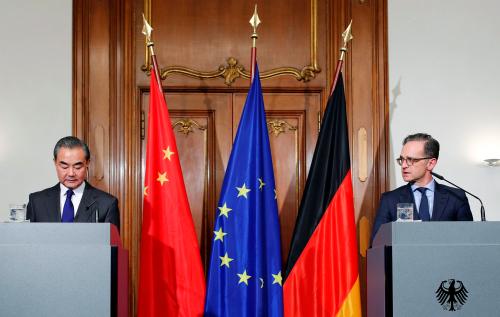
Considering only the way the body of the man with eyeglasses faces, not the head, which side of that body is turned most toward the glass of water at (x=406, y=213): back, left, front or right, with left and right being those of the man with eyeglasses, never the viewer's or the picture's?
front

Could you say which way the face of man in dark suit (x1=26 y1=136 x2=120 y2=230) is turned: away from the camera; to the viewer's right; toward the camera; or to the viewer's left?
toward the camera

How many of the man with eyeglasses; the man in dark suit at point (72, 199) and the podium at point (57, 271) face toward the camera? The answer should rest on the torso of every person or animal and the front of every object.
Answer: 3

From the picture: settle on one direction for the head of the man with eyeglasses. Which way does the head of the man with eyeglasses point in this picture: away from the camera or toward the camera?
toward the camera

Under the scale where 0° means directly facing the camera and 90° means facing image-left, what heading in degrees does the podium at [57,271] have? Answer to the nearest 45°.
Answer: approximately 0°

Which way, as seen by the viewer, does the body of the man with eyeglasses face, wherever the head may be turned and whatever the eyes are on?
toward the camera

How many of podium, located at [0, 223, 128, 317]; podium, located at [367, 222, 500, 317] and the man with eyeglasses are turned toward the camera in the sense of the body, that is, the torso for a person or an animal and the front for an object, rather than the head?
3

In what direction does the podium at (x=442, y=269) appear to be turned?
toward the camera

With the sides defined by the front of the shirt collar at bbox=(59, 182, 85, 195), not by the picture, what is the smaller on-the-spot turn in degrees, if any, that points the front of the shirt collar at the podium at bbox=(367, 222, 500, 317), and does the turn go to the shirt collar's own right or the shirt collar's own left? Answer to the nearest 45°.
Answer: approximately 45° to the shirt collar's own left

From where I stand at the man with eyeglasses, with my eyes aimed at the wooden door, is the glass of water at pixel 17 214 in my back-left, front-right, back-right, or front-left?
front-left
